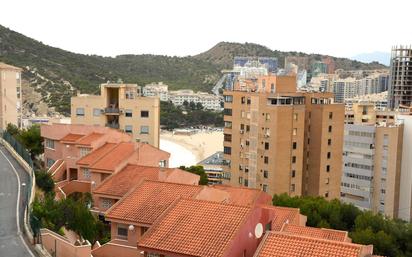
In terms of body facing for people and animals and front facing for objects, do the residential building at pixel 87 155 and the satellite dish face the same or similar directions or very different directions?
same or similar directions

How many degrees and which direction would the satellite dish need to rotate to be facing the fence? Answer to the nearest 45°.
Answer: approximately 90° to its right

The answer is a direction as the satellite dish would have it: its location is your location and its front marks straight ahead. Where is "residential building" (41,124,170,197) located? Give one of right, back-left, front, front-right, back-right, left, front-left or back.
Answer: right

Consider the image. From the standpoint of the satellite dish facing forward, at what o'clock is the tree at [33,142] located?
The tree is roughly at 3 o'clock from the satellite dish.

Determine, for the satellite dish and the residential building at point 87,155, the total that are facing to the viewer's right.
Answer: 0

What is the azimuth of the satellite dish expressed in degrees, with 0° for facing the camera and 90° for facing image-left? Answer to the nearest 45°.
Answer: approximately 45°

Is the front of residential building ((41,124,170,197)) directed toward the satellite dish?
no

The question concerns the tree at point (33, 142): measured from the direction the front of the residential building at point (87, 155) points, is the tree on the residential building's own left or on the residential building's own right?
on the residential building's own right
